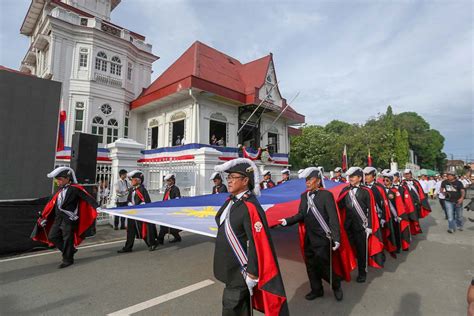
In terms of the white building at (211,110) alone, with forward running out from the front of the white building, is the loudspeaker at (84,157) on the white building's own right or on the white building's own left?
on the white building's own right

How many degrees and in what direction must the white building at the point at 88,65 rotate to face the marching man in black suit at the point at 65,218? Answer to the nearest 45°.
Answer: approximately 45° to its right

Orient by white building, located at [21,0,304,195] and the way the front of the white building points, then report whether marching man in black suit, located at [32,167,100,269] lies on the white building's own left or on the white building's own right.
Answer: on the white building's own right

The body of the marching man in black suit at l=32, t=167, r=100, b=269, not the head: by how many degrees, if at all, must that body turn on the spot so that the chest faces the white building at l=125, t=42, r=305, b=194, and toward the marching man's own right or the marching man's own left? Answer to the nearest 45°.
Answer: approximately 180°

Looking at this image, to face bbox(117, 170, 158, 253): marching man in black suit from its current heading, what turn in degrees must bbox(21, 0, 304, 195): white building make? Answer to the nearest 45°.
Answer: approximately 45° to its right

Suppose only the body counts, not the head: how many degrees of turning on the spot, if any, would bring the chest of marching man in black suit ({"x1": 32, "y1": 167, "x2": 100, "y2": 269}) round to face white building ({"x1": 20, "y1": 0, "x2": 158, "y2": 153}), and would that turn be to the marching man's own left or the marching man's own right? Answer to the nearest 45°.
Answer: approximately 135° to the marching man's own right

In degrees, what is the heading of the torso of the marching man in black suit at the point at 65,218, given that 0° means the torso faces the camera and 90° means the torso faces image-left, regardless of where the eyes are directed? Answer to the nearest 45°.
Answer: approximately 45°

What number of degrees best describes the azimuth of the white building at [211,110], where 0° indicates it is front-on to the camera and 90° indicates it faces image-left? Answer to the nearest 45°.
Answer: approximately 315°

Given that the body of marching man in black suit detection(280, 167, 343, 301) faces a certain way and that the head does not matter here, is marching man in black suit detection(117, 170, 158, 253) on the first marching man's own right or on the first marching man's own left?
on the first marching man's own right
